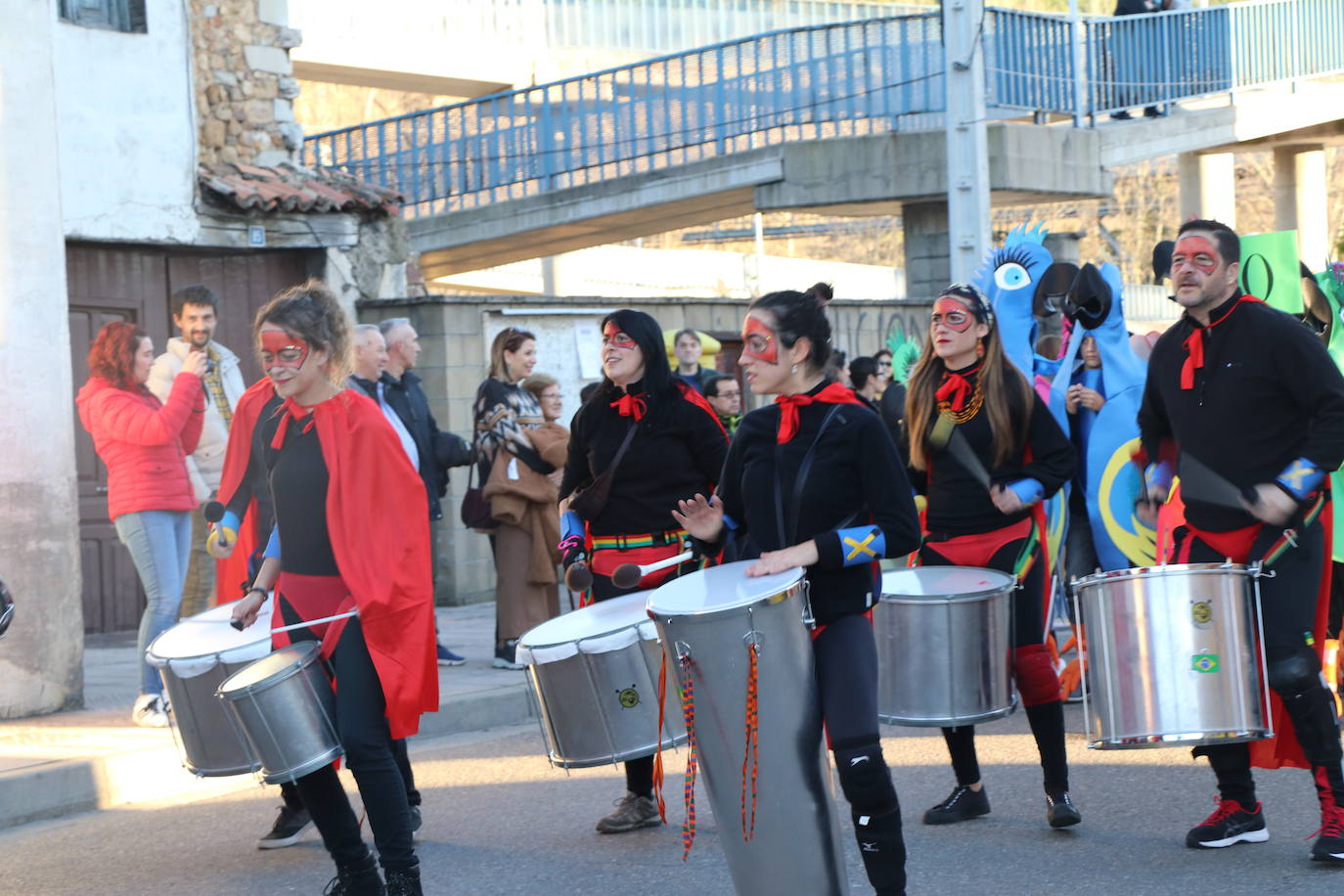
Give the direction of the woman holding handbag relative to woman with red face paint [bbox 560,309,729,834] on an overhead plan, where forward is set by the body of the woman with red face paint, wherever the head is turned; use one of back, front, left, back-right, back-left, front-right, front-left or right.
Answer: back-right

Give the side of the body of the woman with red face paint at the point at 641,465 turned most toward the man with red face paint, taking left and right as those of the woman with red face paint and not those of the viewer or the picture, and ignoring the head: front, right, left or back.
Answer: left

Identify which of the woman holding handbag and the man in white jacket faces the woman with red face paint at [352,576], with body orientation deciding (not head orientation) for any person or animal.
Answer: the man in white jacket

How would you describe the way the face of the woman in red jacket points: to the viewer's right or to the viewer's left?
to the viewer's right

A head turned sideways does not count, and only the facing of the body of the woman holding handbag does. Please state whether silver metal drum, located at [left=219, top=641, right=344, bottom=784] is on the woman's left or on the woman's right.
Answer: on the woman's right

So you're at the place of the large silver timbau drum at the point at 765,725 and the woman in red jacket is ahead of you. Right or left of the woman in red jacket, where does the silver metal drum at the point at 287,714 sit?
left

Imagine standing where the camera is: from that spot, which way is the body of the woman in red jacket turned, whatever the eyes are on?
to the viewer's right

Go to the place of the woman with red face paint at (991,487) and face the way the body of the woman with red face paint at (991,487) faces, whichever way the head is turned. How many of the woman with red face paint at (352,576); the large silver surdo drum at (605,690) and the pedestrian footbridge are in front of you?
2

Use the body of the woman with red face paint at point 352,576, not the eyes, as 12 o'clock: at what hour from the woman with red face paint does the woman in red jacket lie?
The woman in red jacket is roughly at 4 o'clock from the woman with red face paint.

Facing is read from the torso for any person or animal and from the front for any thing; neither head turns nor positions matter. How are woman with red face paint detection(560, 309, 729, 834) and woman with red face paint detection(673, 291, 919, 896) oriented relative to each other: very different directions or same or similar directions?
same or similar directions

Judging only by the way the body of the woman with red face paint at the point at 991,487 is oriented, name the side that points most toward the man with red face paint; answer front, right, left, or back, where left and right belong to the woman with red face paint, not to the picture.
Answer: left

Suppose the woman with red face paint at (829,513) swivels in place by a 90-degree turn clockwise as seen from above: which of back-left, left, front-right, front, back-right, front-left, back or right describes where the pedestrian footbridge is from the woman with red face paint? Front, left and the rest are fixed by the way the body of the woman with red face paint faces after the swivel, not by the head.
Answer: front-right

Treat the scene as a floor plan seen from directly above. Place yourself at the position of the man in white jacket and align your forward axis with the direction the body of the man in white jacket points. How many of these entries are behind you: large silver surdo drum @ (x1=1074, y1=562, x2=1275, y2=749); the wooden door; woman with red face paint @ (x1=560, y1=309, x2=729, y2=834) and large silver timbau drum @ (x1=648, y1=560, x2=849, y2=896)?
1

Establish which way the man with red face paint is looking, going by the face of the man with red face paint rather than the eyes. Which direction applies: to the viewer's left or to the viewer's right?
to the viewer's left

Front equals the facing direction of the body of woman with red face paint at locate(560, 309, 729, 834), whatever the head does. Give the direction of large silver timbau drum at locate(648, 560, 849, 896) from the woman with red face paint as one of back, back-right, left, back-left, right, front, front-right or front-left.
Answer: front-left

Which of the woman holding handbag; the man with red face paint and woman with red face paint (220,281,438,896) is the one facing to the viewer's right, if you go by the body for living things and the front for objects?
the woman holding handbag

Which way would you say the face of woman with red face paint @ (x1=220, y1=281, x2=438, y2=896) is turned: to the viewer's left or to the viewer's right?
to the viewer's left

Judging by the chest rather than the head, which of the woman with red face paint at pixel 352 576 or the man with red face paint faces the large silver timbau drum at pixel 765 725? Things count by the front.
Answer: the man with red face paint
